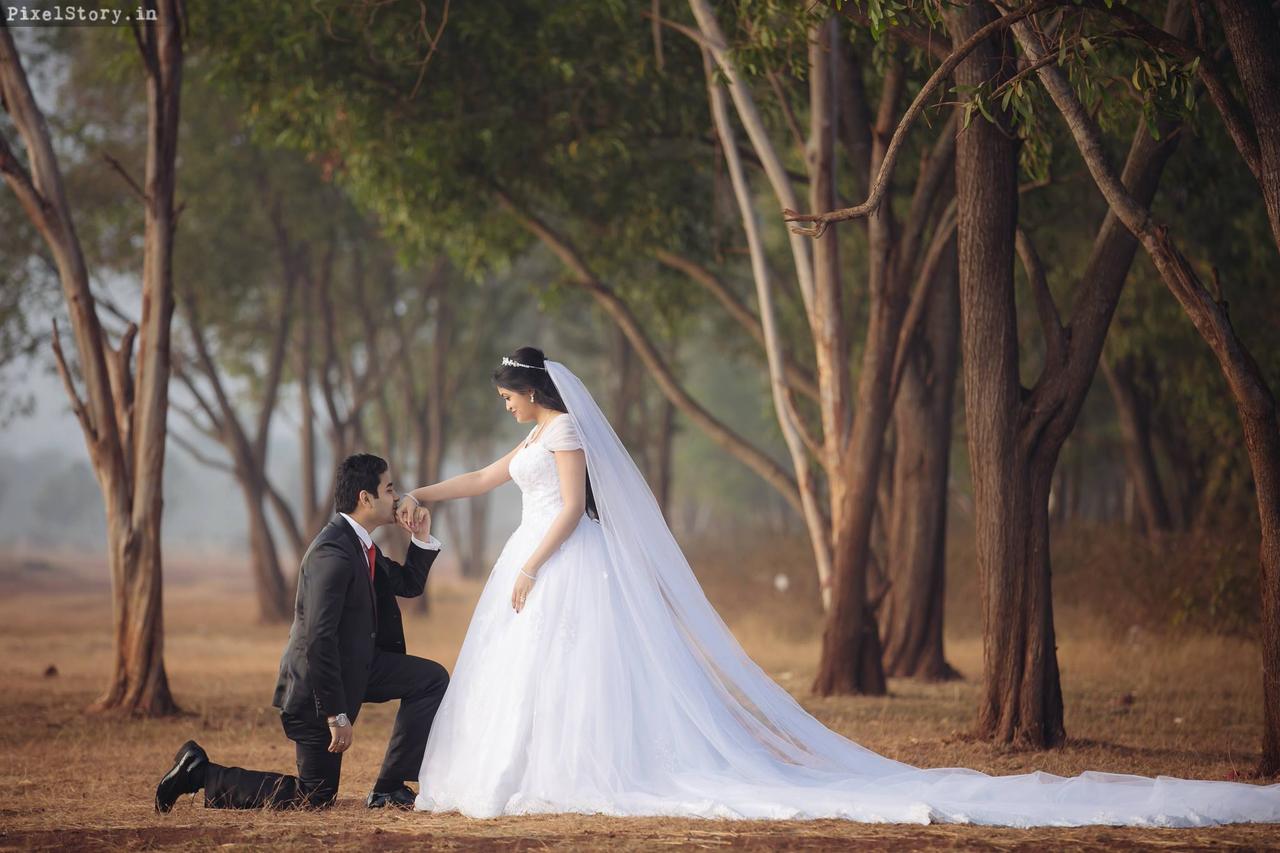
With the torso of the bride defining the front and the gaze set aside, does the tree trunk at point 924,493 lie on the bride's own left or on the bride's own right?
on the bride's own right

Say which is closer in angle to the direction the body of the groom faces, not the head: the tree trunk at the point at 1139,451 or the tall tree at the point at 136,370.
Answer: the tree trunk

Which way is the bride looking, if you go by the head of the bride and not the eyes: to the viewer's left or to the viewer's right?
to the viewer's left

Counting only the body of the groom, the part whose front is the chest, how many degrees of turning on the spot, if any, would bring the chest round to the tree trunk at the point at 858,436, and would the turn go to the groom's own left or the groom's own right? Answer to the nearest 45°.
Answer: approximately 45° to the groom's own left

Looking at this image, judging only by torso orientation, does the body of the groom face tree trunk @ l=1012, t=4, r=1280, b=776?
yes

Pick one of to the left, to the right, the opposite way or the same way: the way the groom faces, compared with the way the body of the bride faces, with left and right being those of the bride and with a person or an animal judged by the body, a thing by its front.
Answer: the opposite way

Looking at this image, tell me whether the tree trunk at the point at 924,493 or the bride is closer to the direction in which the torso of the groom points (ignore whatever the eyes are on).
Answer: the bride

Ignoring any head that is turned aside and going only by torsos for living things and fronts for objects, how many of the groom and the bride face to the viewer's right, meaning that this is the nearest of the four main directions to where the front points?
1

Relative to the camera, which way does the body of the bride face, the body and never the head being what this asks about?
to the viewer's left

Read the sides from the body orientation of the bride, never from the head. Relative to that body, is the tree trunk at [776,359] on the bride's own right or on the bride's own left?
on the bride's own right

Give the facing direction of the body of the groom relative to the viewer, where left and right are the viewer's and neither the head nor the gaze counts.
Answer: facing to the right of the viewer

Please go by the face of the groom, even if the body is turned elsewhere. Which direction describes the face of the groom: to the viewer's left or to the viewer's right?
to the viewer's right

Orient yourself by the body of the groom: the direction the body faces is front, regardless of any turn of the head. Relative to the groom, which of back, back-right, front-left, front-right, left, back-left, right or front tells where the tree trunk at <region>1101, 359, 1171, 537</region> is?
front-left
